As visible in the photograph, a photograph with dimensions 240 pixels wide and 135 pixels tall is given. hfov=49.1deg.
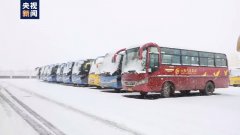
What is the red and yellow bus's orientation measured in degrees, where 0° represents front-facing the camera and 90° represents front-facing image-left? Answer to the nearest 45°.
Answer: approximately 45°
